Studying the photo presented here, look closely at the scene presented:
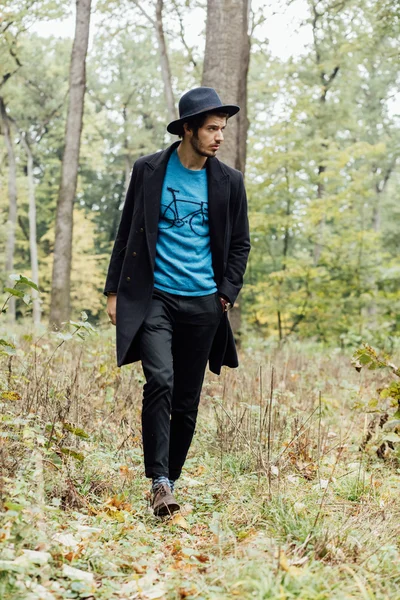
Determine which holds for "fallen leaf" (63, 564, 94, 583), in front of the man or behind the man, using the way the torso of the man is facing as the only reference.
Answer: in front

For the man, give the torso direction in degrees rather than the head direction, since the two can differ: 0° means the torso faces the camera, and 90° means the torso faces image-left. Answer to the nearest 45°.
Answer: approximately 0°

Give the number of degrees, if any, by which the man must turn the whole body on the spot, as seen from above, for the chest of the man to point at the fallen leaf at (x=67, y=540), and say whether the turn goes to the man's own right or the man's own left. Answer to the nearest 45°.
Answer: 0° — they already face it

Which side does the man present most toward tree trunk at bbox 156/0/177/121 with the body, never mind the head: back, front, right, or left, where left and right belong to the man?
back

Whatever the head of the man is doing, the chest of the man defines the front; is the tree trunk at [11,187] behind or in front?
behind

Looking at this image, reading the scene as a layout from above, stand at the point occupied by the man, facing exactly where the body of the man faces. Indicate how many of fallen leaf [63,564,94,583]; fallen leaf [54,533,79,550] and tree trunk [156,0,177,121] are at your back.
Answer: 1

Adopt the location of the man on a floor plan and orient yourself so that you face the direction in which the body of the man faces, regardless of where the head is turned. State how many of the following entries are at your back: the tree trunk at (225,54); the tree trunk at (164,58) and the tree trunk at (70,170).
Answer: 3
